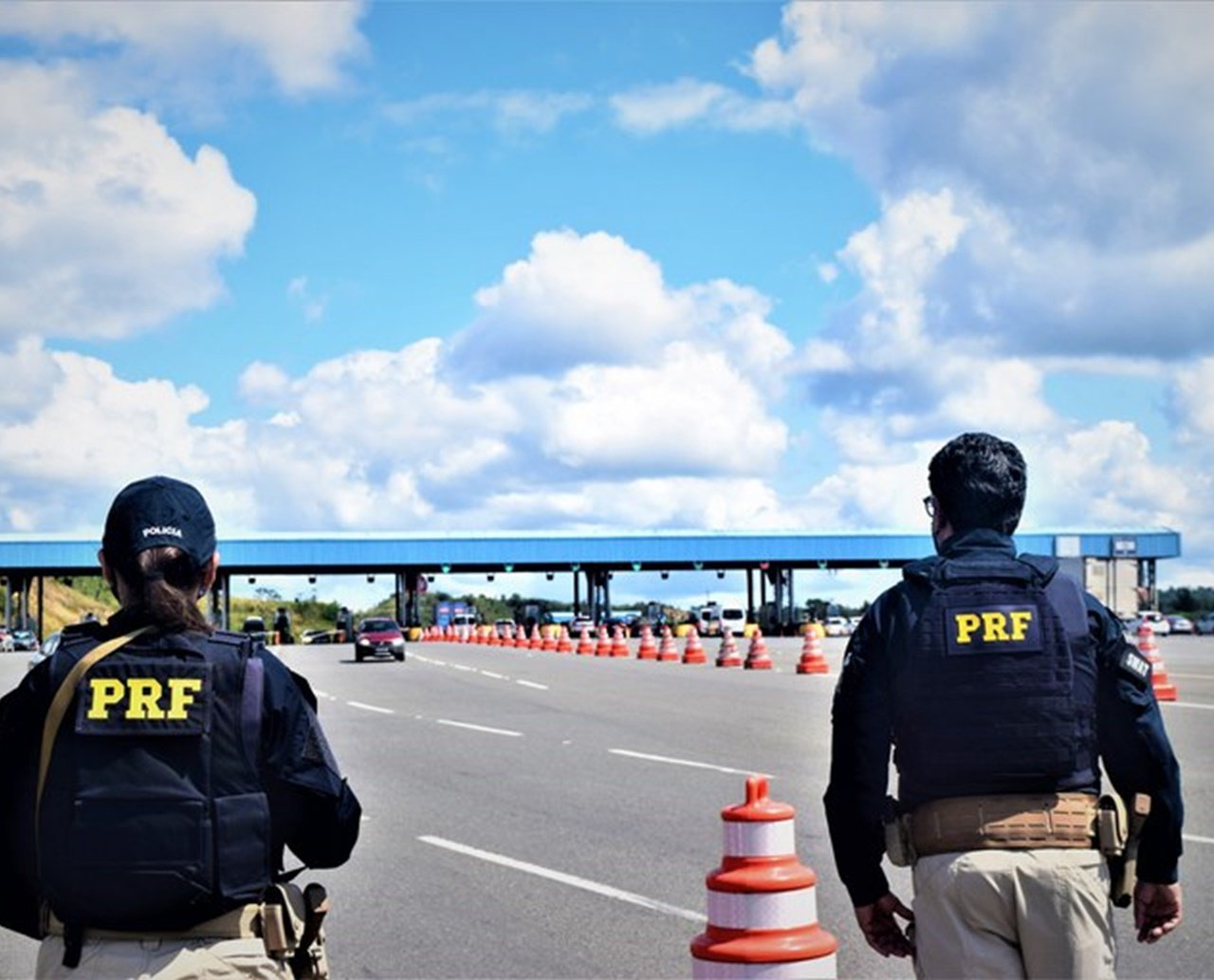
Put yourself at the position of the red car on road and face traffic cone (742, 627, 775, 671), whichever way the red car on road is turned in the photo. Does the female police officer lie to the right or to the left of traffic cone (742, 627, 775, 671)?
right

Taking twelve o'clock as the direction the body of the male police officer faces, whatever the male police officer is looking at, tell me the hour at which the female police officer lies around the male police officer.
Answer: The female police officer is roughly at 8 o'clock from the male police officer.

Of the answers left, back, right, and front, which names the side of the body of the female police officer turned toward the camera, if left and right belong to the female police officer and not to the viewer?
back

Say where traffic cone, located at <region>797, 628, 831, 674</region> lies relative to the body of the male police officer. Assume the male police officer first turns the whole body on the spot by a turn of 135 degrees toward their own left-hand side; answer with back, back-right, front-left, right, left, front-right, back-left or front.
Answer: back-right

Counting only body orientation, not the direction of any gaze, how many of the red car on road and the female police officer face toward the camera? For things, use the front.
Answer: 1

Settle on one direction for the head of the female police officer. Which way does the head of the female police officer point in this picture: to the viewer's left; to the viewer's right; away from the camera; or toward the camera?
away from the camera

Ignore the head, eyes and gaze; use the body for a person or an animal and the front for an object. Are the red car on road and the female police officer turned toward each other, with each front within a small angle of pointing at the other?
yes

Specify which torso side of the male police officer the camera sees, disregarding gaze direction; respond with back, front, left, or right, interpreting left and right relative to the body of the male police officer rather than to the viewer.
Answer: back

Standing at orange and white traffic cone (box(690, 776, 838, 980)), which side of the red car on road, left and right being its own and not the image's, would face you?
front

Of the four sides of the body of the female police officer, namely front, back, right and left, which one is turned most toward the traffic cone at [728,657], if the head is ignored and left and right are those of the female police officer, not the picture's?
front

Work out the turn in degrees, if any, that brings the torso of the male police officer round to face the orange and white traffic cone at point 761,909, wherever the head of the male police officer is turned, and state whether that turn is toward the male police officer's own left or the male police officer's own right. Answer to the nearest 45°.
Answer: approximately 45° to the male police officer's own left

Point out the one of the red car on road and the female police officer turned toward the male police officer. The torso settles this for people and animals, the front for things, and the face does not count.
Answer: the red car on road

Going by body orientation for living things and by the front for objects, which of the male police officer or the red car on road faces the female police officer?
the red car on road

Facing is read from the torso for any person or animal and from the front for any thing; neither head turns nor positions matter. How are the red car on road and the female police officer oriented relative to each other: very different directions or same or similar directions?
very different directions

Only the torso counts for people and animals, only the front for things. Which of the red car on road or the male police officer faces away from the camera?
the male police officer

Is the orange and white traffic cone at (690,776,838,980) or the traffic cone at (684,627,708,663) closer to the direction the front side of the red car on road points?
the orange and white traffic cone

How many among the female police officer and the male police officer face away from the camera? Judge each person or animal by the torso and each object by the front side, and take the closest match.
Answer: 2

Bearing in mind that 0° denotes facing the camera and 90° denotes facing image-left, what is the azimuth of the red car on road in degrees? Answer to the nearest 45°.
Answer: approximately 0°

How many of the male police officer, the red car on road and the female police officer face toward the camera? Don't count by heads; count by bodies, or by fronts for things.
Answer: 1
